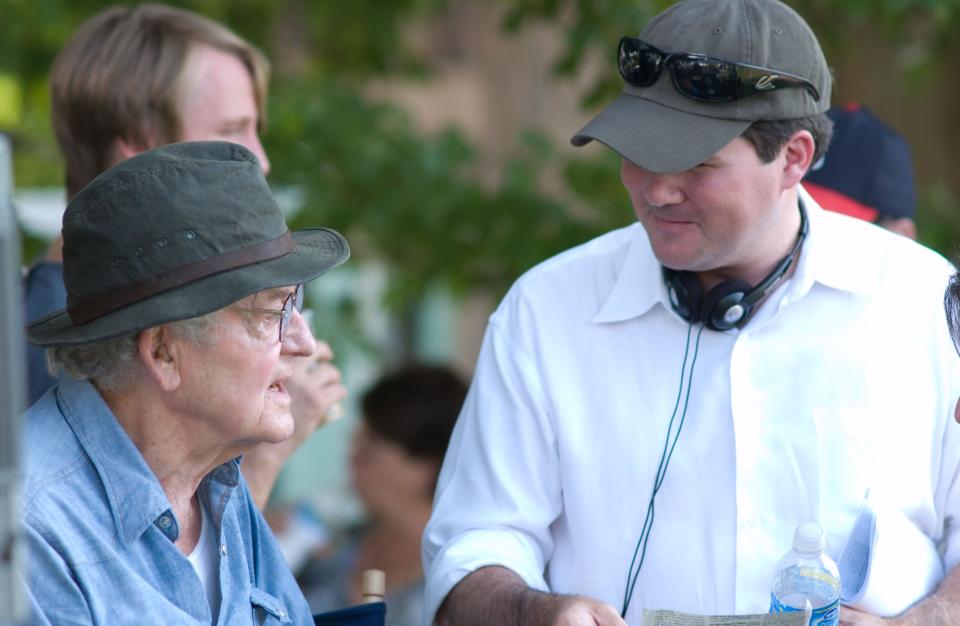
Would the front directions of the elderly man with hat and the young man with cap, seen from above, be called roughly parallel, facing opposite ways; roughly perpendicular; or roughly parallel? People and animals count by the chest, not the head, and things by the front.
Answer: roughly perpendicular

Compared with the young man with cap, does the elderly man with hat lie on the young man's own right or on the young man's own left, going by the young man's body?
on the young man's own right

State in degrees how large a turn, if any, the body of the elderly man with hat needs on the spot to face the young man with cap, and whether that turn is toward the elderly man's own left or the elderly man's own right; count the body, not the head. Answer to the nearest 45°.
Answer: approximately 45° to the elderly man's own left

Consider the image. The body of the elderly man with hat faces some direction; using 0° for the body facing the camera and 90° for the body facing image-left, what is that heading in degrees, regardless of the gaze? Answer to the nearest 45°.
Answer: approximately 315°

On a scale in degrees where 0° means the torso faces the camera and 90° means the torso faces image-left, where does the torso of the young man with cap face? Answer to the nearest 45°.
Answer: approximately 0°

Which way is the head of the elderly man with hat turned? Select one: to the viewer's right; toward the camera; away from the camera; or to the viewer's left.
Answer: to the viewer's right
